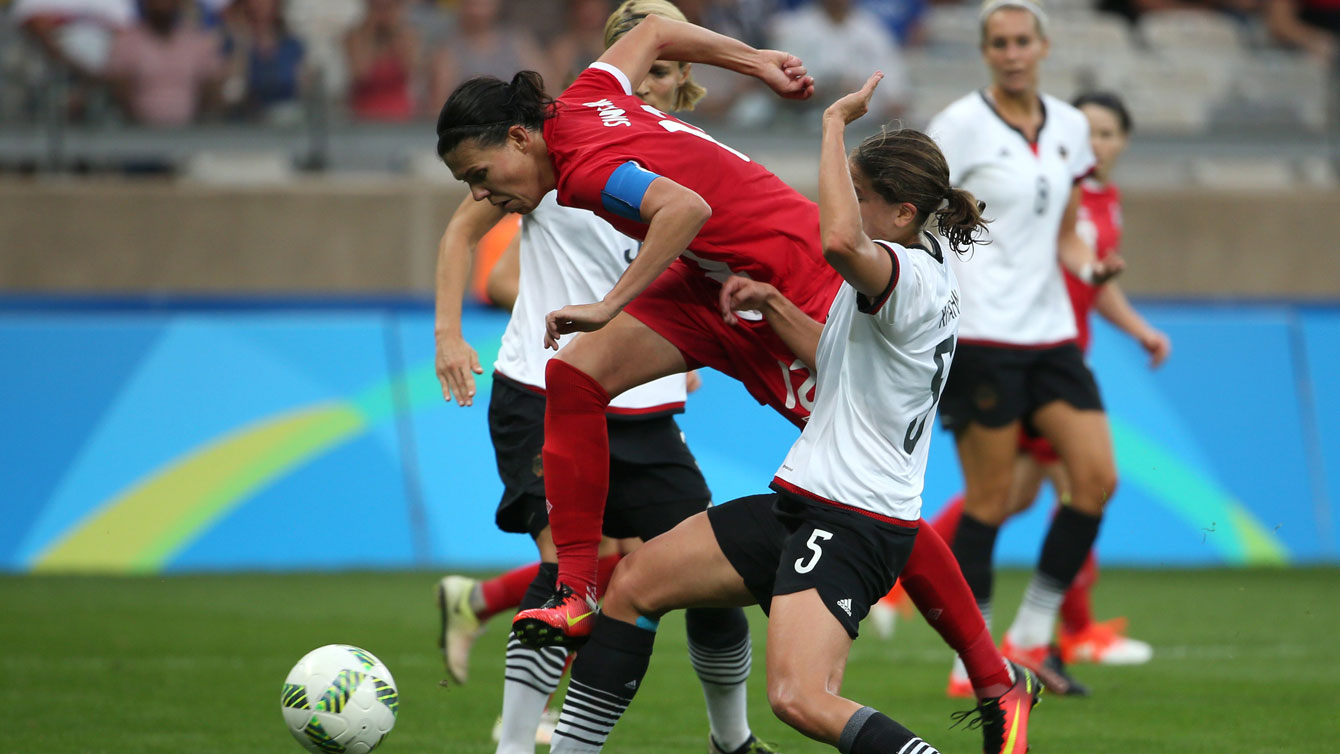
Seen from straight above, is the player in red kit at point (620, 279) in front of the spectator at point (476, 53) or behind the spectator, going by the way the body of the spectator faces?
in front

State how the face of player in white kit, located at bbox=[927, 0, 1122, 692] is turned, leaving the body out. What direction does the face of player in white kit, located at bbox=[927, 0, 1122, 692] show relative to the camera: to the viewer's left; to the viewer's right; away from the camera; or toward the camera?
toward the camera

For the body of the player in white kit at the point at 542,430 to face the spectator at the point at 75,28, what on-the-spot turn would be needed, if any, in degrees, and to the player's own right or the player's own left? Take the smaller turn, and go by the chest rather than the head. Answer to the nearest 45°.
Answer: approximately 135° to the player's own right

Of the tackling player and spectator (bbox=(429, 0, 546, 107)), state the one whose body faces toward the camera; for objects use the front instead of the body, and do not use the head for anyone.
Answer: the spectator

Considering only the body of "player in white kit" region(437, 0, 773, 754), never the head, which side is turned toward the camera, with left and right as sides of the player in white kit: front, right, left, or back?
front

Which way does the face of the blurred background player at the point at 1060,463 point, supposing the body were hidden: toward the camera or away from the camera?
toward the camera

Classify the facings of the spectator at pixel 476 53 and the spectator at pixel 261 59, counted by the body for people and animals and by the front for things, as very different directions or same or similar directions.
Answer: same or similar directions

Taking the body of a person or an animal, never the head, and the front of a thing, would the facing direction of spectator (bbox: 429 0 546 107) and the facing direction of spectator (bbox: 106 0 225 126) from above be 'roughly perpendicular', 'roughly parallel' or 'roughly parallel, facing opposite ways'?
roughly parallel

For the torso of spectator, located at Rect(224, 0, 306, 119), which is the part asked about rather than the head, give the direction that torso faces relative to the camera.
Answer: toward the camera

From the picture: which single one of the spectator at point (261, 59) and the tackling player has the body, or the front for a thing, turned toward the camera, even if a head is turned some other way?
the spectator

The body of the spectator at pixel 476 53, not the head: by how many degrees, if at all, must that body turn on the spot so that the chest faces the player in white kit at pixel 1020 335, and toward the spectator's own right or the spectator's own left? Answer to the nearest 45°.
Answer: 0° — they already face them

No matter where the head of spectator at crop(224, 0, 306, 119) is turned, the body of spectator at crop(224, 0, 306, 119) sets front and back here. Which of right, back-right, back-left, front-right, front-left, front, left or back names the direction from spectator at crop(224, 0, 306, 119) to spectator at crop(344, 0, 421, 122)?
left

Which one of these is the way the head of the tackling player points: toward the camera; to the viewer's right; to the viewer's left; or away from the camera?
to the viewer's left

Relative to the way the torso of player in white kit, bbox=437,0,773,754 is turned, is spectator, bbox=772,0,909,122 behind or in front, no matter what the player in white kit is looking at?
behind

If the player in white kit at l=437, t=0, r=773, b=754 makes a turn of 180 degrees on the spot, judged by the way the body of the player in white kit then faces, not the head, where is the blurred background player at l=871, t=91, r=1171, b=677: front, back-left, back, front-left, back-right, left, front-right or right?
front-right

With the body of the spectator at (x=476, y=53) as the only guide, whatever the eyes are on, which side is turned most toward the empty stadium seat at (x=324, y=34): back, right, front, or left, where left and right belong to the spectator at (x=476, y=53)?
right

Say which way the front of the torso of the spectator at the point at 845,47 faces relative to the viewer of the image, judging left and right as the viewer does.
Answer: facing the viewer
